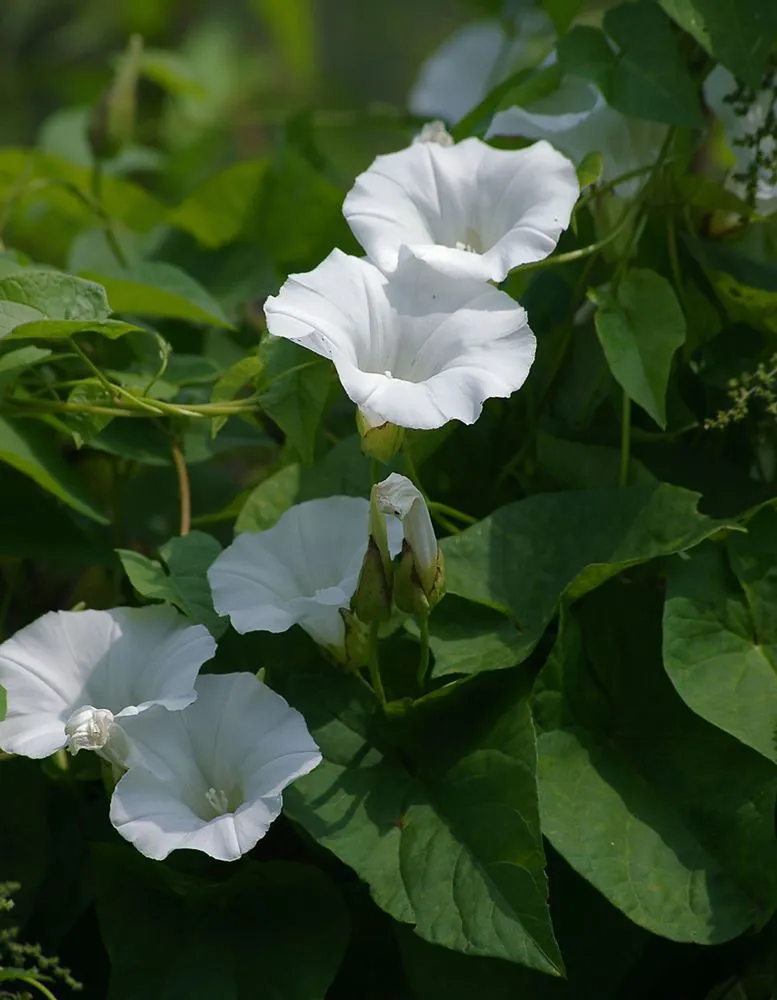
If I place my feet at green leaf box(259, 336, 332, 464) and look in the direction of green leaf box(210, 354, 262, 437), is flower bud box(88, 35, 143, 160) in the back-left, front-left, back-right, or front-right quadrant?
front-right

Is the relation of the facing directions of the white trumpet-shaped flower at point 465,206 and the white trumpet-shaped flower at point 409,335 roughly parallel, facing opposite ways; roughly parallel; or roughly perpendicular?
roughly parallel

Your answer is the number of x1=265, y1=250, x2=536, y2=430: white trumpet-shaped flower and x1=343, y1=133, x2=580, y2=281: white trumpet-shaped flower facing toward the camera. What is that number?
2

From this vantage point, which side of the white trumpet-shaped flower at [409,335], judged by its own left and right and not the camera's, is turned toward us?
front

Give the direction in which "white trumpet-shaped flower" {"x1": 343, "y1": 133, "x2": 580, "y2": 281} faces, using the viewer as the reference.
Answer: facing the viewer
